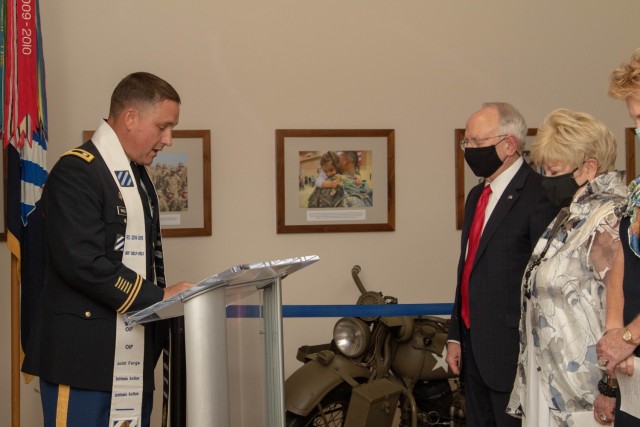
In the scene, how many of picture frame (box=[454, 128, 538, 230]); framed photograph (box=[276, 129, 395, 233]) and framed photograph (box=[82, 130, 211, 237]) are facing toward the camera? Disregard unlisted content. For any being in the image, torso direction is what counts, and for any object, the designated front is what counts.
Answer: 3

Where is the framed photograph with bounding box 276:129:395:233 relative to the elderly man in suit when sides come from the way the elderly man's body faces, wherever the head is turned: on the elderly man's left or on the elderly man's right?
on the elderly man's right

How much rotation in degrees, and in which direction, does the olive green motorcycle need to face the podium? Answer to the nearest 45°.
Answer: approximately 45° to its left

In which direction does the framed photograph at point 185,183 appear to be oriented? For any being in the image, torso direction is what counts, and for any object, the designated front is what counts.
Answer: toward the camera

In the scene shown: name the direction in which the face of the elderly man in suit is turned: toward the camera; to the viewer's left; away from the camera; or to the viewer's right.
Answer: to the viewer's left

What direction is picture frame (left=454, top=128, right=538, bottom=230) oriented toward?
toward the camera

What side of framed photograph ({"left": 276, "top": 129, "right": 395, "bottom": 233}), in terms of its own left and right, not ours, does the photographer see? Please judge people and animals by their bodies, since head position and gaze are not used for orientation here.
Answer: front

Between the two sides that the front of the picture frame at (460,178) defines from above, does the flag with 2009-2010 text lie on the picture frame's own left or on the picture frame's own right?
on the picture frame's own right

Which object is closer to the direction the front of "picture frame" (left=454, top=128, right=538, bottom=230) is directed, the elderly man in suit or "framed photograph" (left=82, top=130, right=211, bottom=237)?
the elderly man in suit

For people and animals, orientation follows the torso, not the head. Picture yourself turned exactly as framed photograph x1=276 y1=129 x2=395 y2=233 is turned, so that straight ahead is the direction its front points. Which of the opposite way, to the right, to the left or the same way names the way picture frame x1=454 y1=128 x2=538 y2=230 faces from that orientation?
the same way

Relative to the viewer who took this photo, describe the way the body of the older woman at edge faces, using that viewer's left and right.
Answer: facing the viewer and to the left of the viewer

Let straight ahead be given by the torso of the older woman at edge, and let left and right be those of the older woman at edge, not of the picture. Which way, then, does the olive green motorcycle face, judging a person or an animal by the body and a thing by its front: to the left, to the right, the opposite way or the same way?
the same way
